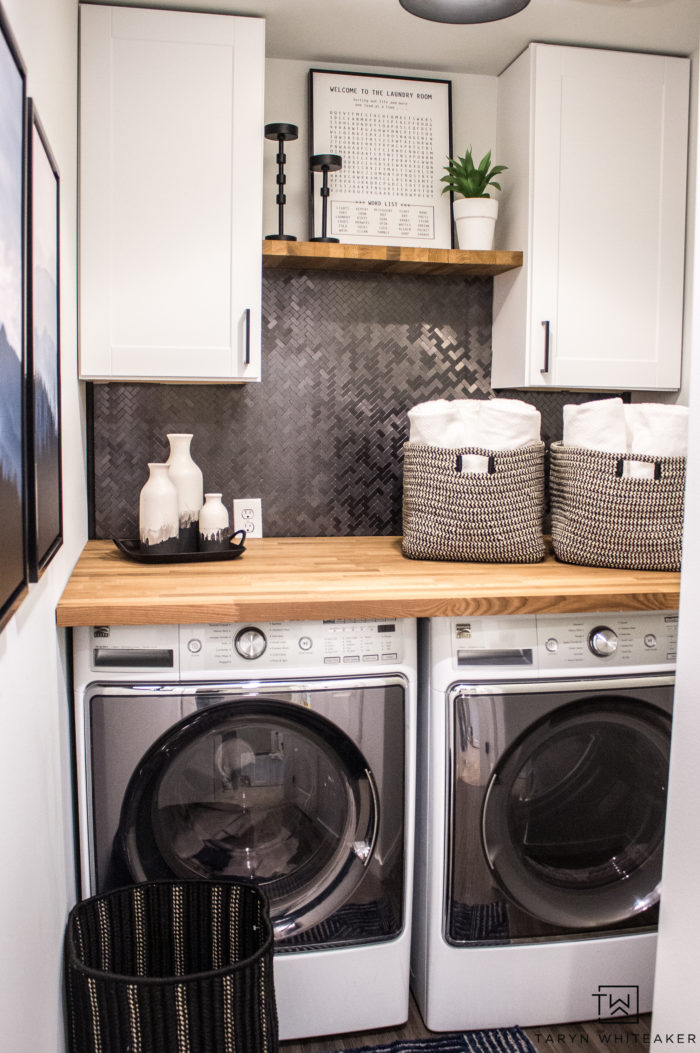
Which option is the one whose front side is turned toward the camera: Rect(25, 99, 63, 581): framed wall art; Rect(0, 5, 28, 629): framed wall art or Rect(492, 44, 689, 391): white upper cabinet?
the white upper cabinet

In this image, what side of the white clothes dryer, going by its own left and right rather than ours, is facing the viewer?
front

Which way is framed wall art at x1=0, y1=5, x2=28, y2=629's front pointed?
to the viewer's right

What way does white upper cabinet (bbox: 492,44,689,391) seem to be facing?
toward the camera

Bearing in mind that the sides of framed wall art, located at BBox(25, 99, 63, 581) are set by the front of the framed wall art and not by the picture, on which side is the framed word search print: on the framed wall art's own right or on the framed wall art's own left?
on the framed wall art's own left

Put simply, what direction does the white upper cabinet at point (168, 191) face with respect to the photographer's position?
facing the viewer

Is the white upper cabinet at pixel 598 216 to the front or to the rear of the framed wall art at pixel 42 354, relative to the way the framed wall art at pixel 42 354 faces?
to the front

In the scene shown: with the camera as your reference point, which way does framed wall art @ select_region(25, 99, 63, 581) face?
facing to the right of the viewer

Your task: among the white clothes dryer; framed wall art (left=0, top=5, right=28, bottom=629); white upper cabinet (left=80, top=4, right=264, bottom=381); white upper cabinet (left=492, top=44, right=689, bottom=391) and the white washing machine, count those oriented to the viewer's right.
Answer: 1
